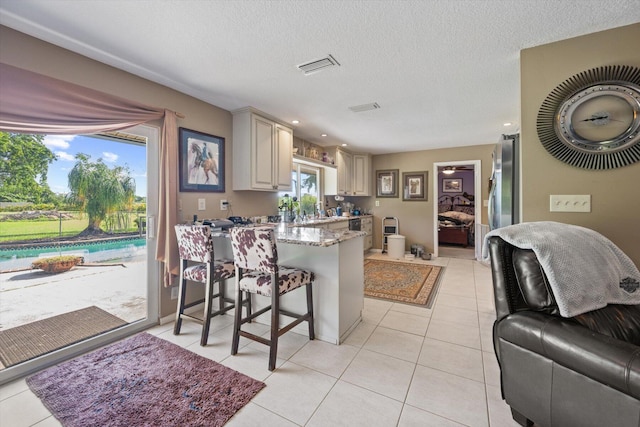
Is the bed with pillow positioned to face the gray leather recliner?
yes

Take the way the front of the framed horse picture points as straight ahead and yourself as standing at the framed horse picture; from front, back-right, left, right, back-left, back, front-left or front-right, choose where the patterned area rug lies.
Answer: front-left

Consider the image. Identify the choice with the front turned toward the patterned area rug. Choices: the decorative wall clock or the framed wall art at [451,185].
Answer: the framed wall art

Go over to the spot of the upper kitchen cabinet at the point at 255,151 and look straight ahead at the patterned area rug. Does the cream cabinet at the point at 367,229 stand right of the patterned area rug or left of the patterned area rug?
left

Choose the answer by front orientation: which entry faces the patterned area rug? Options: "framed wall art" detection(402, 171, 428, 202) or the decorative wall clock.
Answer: the framed wall art

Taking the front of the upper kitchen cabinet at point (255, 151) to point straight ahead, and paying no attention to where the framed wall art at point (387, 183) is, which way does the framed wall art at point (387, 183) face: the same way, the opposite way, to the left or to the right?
to the right

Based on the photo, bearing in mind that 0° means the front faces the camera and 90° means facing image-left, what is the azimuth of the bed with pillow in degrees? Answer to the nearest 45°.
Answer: approximately 0°

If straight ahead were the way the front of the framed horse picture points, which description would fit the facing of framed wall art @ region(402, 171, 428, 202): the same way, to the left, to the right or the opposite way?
to the right

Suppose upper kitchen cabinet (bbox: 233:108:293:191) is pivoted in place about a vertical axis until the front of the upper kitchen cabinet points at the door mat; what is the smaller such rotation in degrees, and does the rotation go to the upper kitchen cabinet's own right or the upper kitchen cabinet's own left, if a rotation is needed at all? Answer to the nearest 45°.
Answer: approximately 90° to the upper kitchen cabinet's own right

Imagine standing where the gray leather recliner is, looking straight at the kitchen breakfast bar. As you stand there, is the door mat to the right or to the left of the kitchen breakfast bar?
left

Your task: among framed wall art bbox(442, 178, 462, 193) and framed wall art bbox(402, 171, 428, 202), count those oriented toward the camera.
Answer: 2
